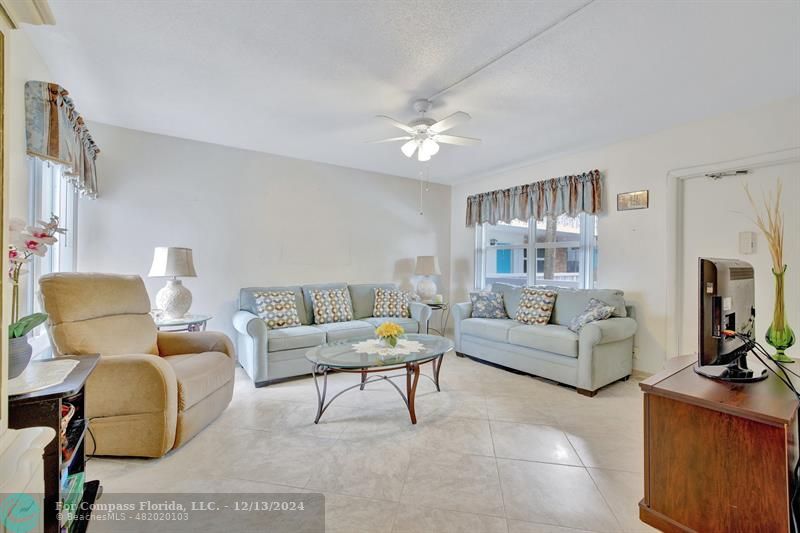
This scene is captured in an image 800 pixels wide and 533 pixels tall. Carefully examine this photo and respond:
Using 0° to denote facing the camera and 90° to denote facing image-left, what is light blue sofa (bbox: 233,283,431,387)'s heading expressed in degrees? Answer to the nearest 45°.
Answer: approximately 315°

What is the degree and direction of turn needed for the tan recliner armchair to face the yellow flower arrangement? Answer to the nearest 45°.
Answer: approximately 45° to its left

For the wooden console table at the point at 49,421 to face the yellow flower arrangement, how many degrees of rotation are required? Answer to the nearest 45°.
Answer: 0° — it already faces it

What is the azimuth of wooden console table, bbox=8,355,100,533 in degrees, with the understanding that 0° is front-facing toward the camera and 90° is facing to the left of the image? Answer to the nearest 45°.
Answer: approximately 270°

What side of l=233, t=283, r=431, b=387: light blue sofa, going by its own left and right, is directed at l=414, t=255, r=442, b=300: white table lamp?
left

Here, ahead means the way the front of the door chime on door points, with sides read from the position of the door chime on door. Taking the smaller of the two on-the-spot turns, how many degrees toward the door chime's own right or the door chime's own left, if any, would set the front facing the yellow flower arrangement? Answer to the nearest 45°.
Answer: approximately 45° to the door chime's own right

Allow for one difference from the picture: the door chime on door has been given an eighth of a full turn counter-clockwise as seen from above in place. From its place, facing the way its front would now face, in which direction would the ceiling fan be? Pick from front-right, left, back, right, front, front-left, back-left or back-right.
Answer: right

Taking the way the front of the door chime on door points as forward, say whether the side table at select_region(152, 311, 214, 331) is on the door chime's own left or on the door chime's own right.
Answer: on the door chime's own right

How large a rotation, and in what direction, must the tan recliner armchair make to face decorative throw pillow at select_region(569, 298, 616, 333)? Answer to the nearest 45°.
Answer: approximately 45° to its left

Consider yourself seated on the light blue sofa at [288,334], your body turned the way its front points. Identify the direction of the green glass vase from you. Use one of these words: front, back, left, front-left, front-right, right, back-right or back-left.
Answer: front

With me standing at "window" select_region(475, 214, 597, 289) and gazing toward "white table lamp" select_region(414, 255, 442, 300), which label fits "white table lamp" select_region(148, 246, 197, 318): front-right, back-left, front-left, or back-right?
front-left

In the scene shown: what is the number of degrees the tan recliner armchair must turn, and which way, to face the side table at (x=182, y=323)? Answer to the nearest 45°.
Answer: approximately 135° to its left
